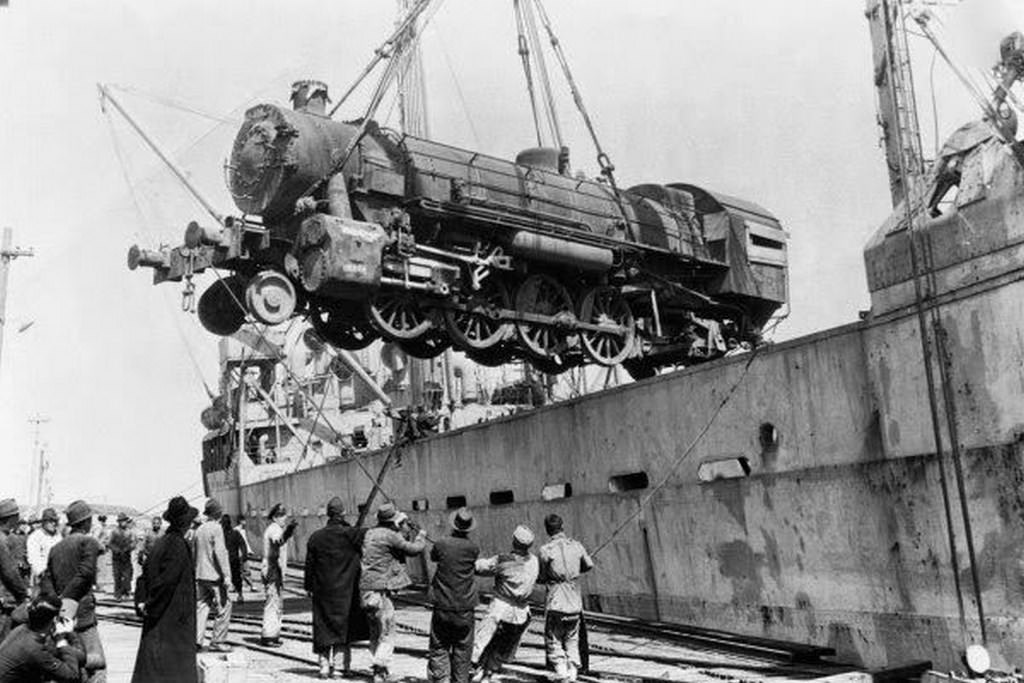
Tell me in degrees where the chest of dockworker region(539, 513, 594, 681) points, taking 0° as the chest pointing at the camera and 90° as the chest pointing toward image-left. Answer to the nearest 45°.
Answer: approximately 180°

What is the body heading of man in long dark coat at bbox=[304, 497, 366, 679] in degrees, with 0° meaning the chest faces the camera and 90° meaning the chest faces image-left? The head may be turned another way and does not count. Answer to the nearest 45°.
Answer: approximately 180°

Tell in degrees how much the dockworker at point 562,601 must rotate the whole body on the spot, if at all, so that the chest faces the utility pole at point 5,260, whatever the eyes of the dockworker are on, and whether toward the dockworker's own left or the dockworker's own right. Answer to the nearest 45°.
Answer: approximately 45° to the dockworker's own left

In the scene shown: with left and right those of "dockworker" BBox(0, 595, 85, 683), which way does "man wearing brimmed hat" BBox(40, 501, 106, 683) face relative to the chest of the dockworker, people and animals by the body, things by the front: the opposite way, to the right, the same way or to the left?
the same way

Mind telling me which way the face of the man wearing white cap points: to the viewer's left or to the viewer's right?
to the viewer's left

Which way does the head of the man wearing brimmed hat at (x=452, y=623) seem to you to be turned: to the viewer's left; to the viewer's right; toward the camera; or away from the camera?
away from the camera

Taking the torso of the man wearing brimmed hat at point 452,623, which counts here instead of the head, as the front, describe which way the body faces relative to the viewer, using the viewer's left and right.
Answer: facing away from the viewer

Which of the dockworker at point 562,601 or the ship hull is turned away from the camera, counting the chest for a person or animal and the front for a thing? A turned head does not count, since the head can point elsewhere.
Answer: the dockworker

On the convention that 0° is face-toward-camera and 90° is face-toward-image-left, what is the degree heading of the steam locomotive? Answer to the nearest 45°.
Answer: approximately 45°

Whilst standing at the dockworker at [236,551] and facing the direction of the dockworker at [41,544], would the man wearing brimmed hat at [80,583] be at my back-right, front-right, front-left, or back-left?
front-left

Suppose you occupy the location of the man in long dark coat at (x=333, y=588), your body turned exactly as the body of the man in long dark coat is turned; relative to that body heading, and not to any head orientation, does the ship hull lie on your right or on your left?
on your right

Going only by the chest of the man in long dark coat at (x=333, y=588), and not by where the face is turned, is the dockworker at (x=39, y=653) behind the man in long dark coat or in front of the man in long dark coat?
behind
